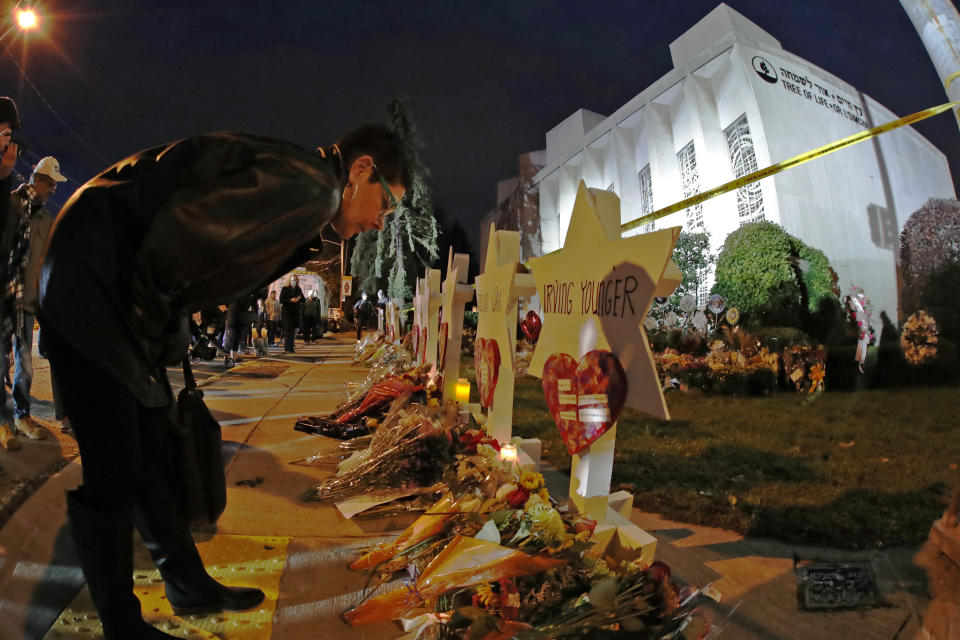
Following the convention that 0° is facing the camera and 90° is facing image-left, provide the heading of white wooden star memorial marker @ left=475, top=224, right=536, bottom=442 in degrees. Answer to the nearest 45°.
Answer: approximately 45°

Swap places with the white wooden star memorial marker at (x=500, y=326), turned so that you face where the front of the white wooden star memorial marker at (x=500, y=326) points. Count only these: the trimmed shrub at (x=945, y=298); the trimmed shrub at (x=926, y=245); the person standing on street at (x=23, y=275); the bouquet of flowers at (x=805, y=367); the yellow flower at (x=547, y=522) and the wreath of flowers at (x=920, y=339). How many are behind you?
4

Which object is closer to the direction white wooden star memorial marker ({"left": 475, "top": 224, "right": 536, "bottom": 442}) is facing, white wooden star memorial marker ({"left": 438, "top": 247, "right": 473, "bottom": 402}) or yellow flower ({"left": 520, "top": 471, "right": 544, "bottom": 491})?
the yellow flower

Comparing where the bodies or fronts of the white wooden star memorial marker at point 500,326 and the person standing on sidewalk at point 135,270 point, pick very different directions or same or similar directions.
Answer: very different directions

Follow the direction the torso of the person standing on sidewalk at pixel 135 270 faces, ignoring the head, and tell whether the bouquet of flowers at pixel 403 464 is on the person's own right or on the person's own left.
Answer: on the person's own left

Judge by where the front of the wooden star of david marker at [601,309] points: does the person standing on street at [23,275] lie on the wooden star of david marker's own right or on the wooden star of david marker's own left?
on the wooden star of david marker's own right

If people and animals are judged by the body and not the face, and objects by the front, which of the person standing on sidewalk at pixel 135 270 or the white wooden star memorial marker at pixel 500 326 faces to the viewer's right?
the person standing on sidewalk

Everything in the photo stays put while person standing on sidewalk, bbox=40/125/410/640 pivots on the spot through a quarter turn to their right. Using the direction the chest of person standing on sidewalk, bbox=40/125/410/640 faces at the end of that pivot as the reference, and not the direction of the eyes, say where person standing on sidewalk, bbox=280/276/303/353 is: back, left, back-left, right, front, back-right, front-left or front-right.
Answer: back

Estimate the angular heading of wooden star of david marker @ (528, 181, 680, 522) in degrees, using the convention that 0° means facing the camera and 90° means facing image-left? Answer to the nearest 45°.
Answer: approximately 45°

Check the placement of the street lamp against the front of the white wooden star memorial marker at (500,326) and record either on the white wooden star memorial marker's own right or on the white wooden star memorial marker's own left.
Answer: on the white wooden star memorial marker's own right

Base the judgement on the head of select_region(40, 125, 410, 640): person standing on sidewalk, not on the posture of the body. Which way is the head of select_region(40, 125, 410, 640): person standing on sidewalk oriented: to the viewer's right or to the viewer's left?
to the viewer's right

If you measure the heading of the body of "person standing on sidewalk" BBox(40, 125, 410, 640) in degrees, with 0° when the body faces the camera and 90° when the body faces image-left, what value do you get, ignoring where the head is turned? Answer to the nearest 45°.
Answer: approximately 270°

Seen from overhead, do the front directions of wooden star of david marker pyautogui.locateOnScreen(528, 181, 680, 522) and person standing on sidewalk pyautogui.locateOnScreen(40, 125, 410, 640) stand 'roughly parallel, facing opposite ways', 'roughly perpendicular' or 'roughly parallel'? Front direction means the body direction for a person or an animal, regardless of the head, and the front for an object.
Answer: roughly parallel, facing opposite ways

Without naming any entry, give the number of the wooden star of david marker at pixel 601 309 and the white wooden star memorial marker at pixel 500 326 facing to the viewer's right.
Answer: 0
